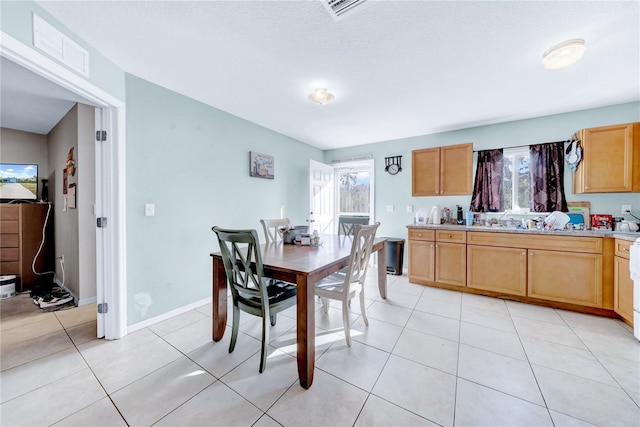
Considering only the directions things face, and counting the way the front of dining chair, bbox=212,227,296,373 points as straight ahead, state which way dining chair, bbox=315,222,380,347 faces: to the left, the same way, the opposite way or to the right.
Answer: to the left

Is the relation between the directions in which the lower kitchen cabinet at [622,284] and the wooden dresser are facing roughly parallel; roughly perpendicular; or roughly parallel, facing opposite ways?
roughly perpendicular

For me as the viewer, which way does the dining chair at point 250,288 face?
facing away from the viewer and to the right of the viewer

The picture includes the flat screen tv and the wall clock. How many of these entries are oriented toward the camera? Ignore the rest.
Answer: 2

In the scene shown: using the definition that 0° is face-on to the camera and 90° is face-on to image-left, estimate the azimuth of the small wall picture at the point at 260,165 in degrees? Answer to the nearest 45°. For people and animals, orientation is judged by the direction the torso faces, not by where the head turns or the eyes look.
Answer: approximately 315°

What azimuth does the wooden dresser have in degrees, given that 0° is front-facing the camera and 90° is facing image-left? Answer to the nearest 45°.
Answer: approximately 45°

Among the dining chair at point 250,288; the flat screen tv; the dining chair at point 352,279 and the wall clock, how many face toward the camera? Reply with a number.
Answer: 2

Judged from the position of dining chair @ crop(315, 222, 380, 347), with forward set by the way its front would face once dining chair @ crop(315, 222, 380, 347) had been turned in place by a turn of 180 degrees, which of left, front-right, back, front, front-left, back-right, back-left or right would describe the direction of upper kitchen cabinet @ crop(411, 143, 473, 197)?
left

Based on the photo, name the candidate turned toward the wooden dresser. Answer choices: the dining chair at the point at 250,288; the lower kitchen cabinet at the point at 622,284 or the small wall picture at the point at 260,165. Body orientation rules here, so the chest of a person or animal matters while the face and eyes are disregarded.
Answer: the lower kitchen cabinet

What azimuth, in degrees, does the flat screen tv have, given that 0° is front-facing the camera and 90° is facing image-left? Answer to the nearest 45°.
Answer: approximately 0°

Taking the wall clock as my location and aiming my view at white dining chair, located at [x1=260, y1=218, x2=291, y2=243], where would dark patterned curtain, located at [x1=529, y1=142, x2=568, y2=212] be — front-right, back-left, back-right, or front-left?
back-left

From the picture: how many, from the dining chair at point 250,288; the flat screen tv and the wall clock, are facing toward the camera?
2
